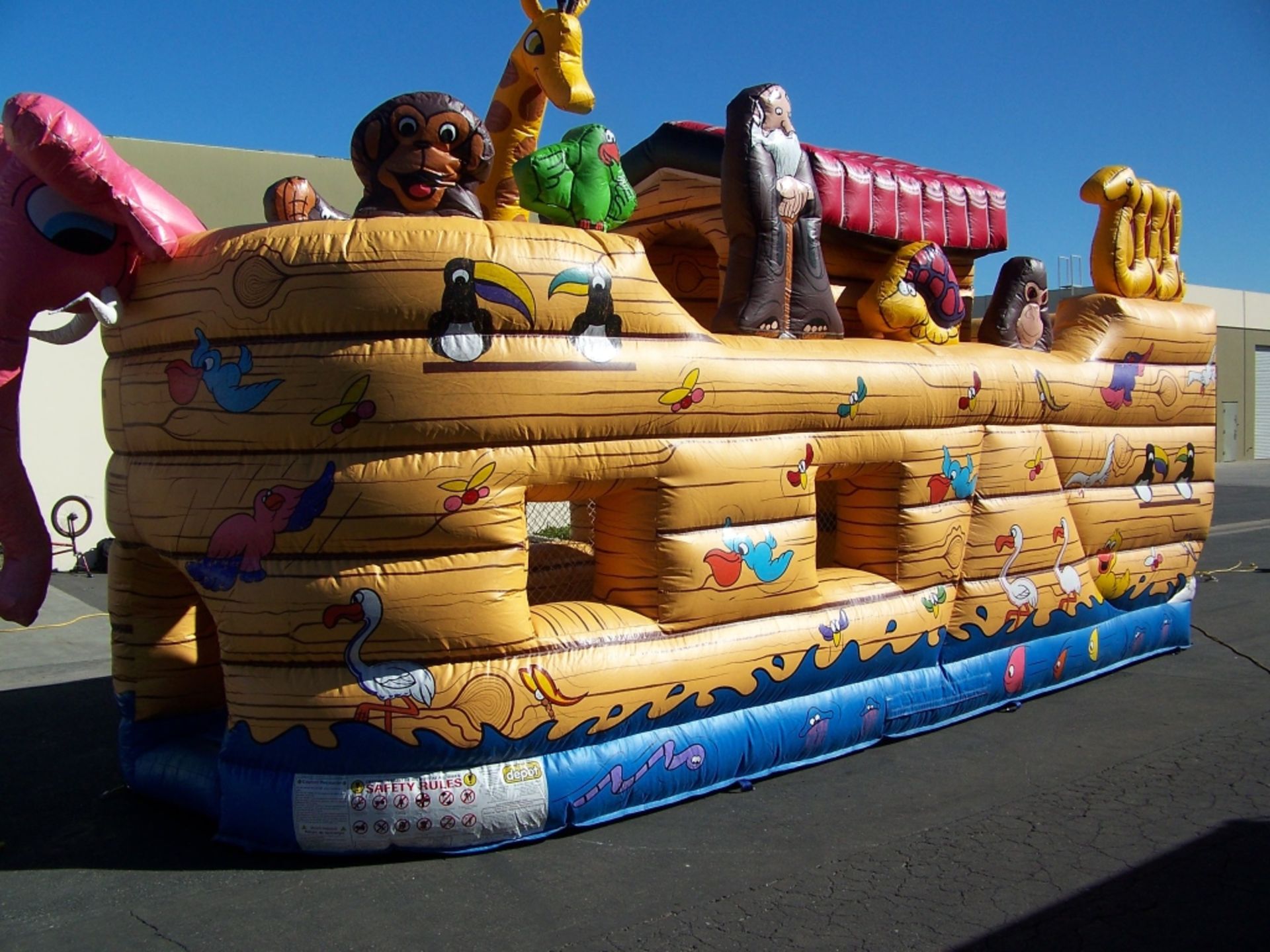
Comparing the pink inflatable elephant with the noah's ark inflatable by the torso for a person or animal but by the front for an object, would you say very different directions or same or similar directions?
same or similar directions

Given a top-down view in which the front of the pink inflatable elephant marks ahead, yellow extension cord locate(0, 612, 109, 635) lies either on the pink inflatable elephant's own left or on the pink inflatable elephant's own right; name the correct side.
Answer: on the pink inflatable elephant's own right

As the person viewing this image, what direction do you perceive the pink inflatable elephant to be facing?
facing the viewer and to the left of the viewer

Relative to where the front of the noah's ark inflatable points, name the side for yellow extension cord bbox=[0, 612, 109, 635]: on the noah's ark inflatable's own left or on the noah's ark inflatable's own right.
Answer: on the noah's ark inflatable's own right

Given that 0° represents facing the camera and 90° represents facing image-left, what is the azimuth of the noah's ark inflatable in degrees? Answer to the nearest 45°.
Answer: approximately 45°
